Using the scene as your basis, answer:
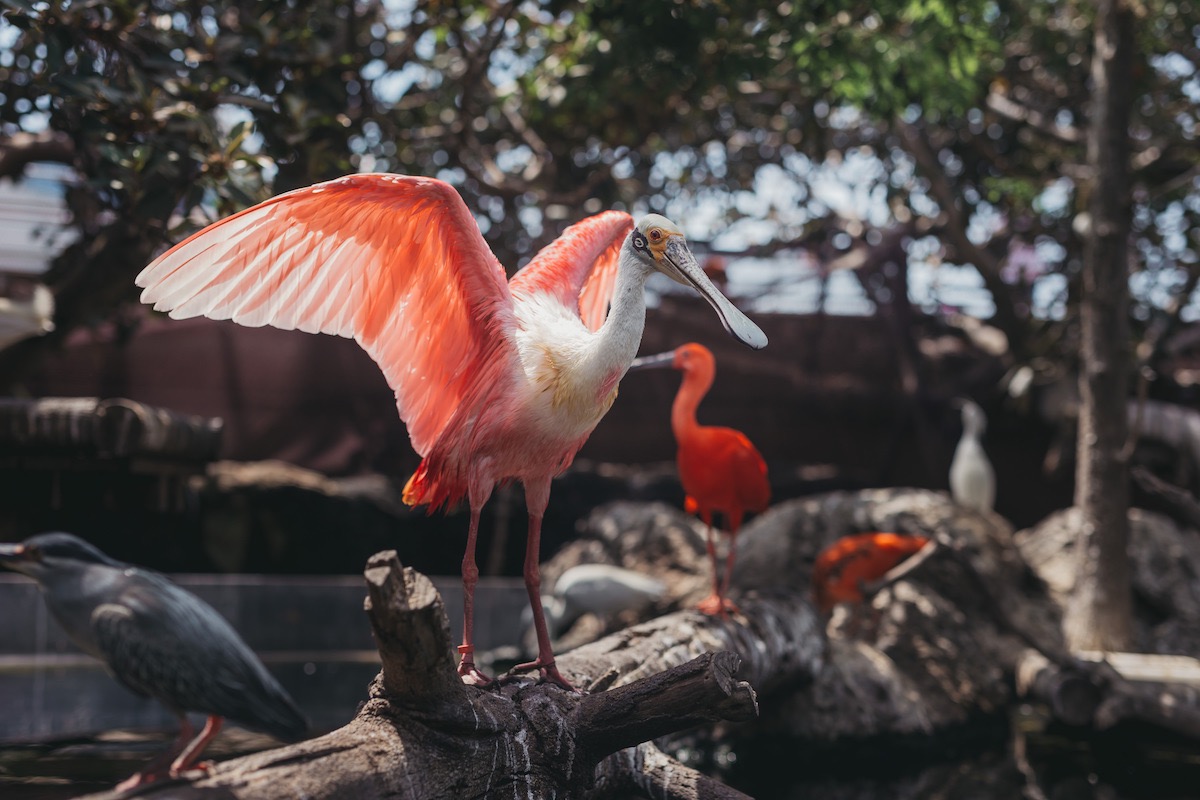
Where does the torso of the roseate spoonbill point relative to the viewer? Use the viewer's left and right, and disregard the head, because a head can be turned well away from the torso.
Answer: facing the viewer and to the right of the viewer

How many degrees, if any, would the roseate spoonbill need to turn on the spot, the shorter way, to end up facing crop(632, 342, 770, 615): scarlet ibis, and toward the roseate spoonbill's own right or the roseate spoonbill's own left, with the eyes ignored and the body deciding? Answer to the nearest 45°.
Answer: approximately 90° to the roseate spoonbill's own left

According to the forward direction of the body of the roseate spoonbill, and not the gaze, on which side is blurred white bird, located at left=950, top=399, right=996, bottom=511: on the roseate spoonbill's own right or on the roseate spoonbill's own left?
on the roseate spoonbill's own left

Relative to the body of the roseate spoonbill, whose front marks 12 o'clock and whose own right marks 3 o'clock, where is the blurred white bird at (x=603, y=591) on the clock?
The blurred white bird is roughly at 8 o'clock from the roseate spoonbill.
